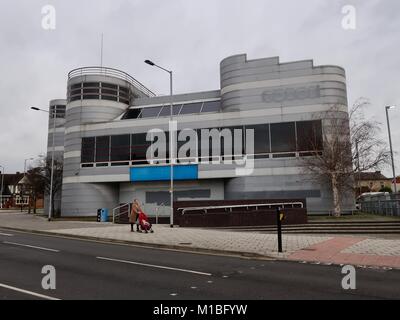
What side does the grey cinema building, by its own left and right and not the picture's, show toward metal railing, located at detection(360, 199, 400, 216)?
left

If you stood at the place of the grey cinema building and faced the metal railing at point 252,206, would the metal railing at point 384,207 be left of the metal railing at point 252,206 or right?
left

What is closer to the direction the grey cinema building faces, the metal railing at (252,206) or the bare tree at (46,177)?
the metal railing

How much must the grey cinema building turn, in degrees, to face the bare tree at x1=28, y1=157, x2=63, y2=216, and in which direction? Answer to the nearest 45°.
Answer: approximately 135° to its right

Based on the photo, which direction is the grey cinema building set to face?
toward the camera

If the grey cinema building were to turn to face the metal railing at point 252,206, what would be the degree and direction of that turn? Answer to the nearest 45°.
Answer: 0° — it already faces it

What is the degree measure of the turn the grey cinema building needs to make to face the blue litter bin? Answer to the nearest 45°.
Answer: approximately 90° to its right
